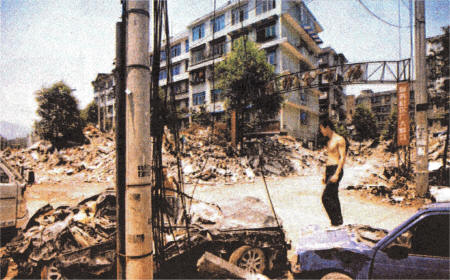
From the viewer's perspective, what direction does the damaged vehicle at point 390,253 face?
to the viewer's left

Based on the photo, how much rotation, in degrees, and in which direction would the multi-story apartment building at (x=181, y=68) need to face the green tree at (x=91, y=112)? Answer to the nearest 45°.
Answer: approximately 90° to its right

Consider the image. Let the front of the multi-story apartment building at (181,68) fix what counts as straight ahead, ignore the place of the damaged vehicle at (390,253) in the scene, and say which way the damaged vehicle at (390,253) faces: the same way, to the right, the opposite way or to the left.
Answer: to the right

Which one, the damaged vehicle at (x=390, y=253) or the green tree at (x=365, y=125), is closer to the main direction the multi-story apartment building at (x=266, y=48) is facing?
the damaged vehicle

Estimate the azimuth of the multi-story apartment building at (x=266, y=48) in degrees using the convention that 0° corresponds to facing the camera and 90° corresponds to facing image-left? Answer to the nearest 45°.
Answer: approximately 45°

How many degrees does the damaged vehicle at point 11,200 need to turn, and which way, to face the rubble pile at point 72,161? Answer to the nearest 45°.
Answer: approximately 90° to its left

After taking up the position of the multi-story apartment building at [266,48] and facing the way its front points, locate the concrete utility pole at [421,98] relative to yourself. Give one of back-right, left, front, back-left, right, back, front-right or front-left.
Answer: front-left

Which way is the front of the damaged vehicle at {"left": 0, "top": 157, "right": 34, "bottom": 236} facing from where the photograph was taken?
facing to the right of the viewer

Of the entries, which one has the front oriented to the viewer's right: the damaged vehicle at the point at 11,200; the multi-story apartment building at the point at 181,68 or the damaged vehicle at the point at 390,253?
the damaged vehicle at the point at 11,200
